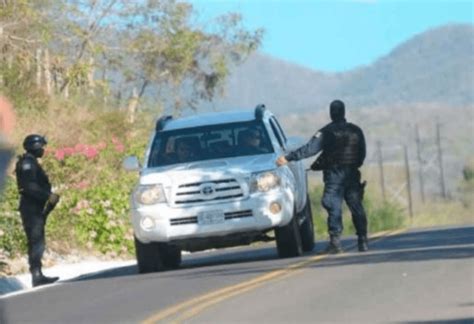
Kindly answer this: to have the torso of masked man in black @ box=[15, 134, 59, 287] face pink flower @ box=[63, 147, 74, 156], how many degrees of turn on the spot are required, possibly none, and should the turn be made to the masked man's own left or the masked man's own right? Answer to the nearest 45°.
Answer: approximately 90° to the masked man's own left

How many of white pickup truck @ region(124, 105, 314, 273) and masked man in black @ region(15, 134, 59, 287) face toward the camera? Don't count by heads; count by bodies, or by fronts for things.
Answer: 1

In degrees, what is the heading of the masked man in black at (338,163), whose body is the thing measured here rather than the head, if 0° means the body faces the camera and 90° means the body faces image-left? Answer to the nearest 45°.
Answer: approximately 135°

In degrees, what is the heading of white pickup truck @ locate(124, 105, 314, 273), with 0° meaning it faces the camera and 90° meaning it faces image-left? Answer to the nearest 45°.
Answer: approximately 0°

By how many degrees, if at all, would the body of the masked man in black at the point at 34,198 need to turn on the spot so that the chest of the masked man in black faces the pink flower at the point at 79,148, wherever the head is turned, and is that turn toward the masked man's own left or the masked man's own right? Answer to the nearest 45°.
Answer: approximately 90° to the masked man's own left

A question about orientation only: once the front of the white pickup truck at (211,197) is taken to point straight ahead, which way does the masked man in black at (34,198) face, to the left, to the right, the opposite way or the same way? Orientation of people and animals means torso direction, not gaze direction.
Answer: to the left

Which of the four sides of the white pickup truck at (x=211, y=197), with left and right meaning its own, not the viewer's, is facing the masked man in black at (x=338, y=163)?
left
